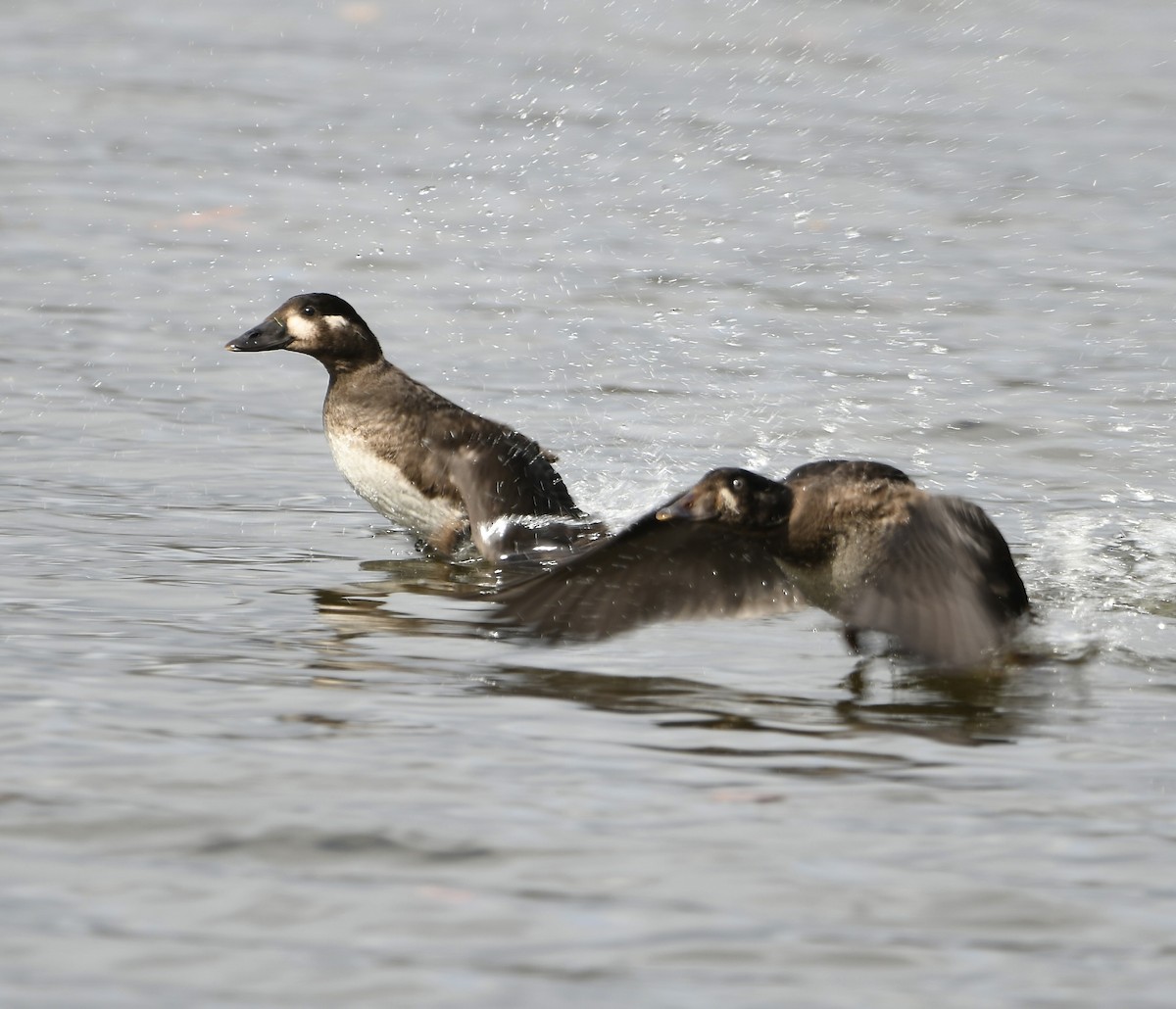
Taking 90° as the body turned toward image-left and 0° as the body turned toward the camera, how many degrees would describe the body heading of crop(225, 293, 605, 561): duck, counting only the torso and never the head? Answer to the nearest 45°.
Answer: approximately 90°

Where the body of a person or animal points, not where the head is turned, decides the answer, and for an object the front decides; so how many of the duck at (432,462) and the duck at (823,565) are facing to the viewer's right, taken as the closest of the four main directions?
0

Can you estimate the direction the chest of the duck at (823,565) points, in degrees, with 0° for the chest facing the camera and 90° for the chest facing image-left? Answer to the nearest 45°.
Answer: approximately 45°

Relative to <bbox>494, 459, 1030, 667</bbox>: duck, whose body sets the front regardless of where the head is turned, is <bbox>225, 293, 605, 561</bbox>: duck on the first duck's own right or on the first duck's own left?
on the first duck's own right

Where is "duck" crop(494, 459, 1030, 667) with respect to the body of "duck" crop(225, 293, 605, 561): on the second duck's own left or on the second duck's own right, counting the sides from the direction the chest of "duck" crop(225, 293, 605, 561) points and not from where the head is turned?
on the second duck's own left
